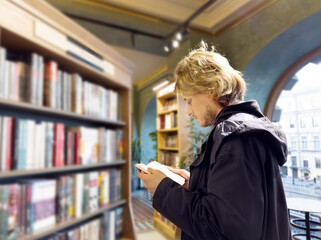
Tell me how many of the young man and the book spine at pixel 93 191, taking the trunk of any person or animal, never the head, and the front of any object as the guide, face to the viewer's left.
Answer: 1

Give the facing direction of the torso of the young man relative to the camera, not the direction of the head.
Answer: to the viewer's left

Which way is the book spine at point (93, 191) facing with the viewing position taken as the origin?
facing the viewer and to the right of the viewer

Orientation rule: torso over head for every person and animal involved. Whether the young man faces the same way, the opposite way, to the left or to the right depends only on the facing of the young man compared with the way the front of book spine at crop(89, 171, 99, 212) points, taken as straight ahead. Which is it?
the opposite way

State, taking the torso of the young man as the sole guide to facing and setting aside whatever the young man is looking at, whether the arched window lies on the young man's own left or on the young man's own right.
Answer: on the young man's own right

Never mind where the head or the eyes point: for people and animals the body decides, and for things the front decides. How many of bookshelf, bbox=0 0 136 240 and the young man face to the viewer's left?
1

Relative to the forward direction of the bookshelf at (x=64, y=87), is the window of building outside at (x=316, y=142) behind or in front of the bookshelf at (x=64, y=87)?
in front

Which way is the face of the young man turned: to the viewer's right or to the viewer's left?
to the viewer's left
